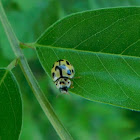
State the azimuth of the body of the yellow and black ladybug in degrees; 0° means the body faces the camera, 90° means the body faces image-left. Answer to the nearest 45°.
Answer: approximately 0°
